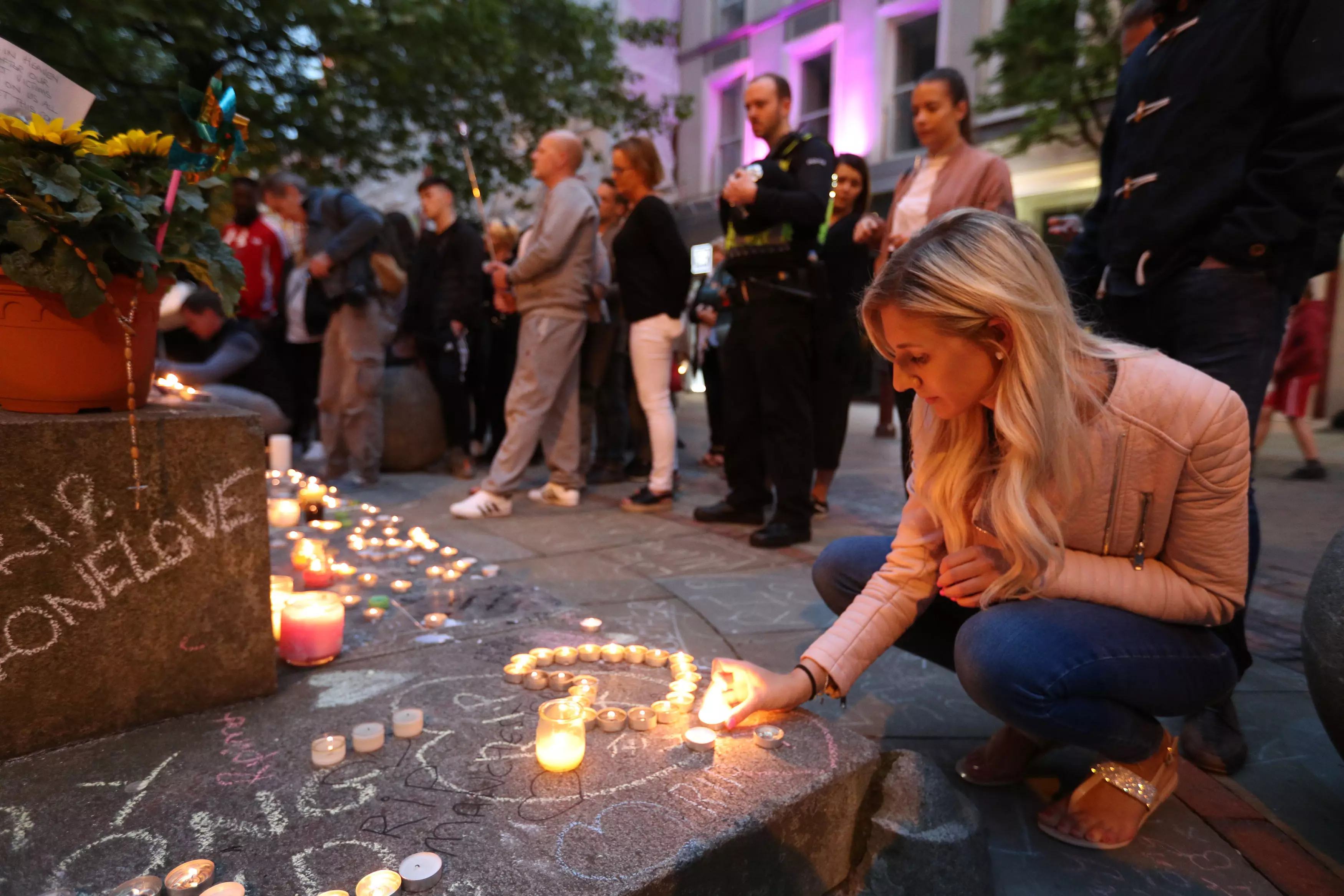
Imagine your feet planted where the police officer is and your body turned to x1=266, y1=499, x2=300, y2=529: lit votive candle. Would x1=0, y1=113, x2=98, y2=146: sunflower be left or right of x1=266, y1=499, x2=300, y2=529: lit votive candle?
left

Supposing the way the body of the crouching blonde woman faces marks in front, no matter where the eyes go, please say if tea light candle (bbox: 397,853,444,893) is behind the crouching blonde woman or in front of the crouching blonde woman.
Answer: in front

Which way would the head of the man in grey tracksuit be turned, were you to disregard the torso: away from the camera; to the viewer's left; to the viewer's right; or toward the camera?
to the viewer's left

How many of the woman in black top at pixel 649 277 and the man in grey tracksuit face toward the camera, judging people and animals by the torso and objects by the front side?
0

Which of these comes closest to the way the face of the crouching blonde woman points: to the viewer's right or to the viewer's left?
to the viewer's left

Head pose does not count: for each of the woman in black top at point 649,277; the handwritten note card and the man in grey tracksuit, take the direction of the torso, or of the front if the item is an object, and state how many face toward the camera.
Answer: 1

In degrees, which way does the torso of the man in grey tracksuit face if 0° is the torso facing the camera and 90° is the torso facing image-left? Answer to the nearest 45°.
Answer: approximately 90°
